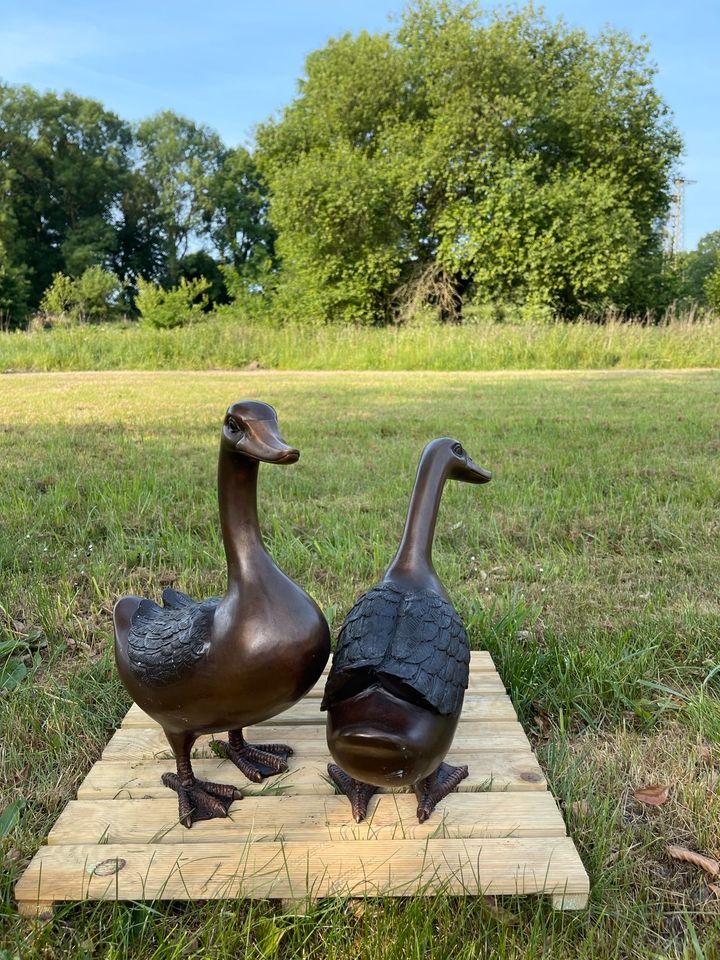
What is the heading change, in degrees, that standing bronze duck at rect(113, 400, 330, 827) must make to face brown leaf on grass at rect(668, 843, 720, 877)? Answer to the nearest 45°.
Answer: approximately 45° to its left

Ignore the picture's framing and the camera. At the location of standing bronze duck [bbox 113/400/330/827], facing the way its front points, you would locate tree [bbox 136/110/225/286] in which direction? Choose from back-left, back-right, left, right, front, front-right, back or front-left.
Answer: back-left

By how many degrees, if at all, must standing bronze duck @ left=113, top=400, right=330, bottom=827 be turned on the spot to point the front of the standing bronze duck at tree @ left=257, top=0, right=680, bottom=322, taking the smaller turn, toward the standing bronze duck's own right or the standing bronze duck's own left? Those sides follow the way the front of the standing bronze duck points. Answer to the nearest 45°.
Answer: approximately 135° to the standing bronze duck's own left

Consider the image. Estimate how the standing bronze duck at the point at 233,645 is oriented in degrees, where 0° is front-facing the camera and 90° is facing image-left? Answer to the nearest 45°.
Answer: approximately 315°

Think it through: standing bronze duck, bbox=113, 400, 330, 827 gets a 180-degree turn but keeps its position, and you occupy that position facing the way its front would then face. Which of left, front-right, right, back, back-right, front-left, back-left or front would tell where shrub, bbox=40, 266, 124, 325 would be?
front-right

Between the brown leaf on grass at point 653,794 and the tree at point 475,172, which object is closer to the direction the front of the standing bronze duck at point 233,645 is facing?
the brown leaf on grass

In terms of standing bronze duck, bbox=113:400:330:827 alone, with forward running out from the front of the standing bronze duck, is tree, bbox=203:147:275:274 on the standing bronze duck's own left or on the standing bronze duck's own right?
on the standing bronze duck's own left
